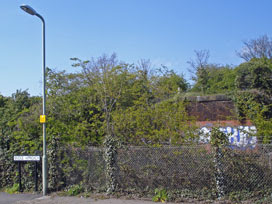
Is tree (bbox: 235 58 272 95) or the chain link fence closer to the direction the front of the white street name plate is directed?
the chain link fence

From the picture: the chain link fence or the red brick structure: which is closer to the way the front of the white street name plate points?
the chain link fence

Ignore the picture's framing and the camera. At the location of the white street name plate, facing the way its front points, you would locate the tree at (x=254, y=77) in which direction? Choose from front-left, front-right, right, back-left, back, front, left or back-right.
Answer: left

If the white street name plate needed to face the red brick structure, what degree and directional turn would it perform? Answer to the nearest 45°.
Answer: approximately 90° to its left

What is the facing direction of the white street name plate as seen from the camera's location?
facing the viewer
